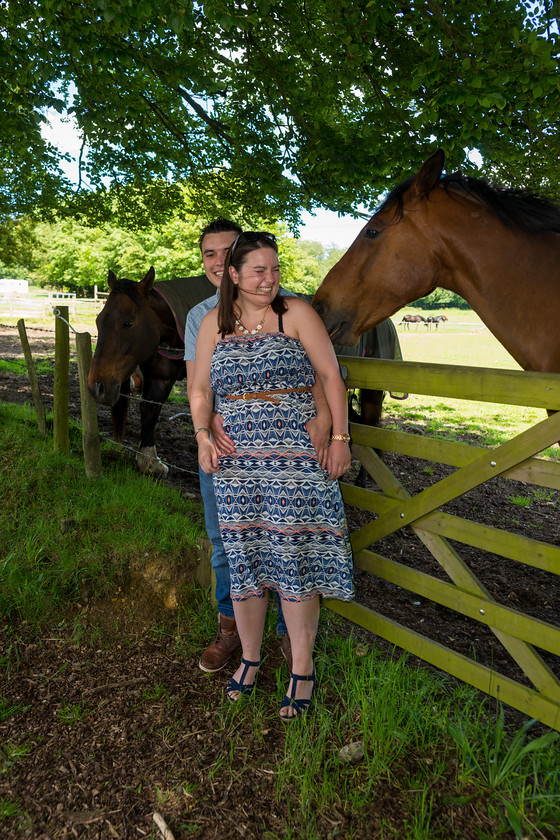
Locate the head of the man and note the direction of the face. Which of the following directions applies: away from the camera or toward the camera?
toward the camera

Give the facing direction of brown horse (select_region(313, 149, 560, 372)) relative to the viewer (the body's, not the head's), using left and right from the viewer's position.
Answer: facing to the left of the viewer

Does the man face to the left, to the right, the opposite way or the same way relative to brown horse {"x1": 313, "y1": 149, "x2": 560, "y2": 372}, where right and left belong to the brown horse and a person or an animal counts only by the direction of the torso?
to the left

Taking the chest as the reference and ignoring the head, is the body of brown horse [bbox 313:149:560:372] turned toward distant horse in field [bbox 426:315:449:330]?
no

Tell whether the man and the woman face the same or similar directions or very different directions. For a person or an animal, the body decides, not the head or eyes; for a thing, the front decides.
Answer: same or similar directions

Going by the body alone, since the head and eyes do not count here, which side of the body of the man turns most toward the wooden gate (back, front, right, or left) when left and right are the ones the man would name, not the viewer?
left

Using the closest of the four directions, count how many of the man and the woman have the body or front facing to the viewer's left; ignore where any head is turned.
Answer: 0

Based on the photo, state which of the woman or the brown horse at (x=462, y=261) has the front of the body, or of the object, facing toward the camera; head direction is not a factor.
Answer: the woman

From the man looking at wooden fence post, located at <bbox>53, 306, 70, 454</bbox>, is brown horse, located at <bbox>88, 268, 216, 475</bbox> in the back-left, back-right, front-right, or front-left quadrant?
front-right

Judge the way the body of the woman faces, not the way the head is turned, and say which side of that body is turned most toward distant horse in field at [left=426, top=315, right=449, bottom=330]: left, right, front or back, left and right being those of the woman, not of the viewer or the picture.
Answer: back

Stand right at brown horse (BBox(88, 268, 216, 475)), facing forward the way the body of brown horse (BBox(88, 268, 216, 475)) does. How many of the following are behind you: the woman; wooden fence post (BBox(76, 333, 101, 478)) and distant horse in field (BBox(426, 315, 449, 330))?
1

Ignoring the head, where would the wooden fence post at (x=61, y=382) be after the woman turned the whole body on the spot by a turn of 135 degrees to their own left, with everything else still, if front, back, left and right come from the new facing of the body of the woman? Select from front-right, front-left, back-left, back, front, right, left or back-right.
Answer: left

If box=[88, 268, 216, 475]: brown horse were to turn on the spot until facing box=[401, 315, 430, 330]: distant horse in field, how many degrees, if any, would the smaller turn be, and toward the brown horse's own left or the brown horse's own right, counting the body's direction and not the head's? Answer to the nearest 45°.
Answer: approximately 180°

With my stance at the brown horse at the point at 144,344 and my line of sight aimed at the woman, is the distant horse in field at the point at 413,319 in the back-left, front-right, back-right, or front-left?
back-left

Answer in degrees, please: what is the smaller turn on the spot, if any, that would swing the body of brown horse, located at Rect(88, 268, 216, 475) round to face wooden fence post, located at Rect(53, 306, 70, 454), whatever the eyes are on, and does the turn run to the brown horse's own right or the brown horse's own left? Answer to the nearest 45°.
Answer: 0° — it already faces it

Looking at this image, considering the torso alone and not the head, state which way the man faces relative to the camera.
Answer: toward the camera

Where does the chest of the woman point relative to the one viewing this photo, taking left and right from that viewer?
facing the viewer
